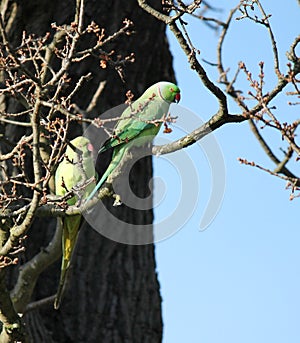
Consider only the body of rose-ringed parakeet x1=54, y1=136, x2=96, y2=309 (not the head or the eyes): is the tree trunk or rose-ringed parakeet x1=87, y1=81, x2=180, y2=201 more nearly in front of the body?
the rose-ringed parakeet

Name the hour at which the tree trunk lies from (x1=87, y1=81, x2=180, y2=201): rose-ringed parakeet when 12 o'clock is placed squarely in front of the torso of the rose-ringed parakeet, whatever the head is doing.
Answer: The tree trunk is roughly at 9 o'clock from the rose-ringed parakeet.

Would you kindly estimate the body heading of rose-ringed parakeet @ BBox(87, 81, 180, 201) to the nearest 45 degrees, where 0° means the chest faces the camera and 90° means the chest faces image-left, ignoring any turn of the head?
approximately 270°

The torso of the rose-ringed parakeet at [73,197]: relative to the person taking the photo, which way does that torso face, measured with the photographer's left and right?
facing the viewer and to the right of the viewer

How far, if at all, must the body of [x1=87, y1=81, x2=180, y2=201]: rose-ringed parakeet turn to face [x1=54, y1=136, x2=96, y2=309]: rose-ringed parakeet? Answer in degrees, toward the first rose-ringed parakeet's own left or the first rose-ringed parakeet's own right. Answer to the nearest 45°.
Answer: approximately 135° to the first rose-ringed parakeet's own left

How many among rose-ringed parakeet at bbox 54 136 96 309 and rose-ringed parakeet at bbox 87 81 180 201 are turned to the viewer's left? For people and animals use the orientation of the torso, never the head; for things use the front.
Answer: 0
